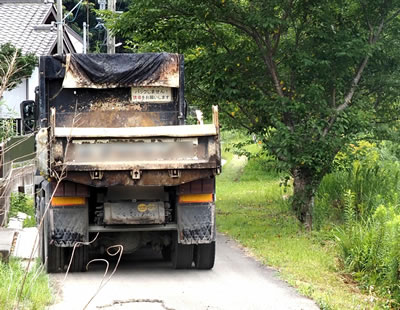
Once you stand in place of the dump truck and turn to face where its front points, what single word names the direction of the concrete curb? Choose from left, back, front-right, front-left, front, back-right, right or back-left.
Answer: left

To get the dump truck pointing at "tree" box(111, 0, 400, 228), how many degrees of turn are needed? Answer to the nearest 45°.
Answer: approximately 45° to its right

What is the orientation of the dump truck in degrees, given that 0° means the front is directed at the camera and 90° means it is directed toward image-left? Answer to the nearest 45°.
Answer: approximately 180°

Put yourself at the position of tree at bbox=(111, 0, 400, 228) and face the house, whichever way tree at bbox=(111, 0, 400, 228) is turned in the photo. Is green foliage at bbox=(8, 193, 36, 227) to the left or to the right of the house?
left

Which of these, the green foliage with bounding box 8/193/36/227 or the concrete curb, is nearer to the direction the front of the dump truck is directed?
the green foliage

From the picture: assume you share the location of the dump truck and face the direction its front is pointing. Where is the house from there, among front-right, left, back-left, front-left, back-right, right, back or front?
front

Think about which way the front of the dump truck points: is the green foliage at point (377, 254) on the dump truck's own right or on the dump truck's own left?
on the dump truck's own right

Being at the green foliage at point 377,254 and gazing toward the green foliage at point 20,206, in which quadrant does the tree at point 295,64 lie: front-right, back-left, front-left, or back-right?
front-right

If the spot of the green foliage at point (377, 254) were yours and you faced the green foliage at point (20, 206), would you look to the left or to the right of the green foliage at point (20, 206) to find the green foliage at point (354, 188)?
right

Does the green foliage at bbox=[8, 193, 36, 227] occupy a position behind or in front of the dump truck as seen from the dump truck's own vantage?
in front
